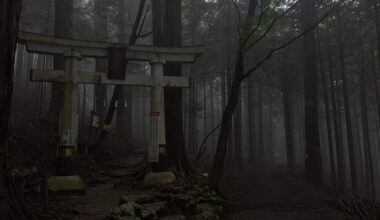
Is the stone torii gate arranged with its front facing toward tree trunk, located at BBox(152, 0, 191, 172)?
no

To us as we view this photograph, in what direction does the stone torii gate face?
facing the viewer

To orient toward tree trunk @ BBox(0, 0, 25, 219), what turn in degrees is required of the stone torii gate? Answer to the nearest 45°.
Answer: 0° — it already faces it

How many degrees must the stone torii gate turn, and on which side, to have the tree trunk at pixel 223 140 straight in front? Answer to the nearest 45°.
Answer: approximately 90° to its left
